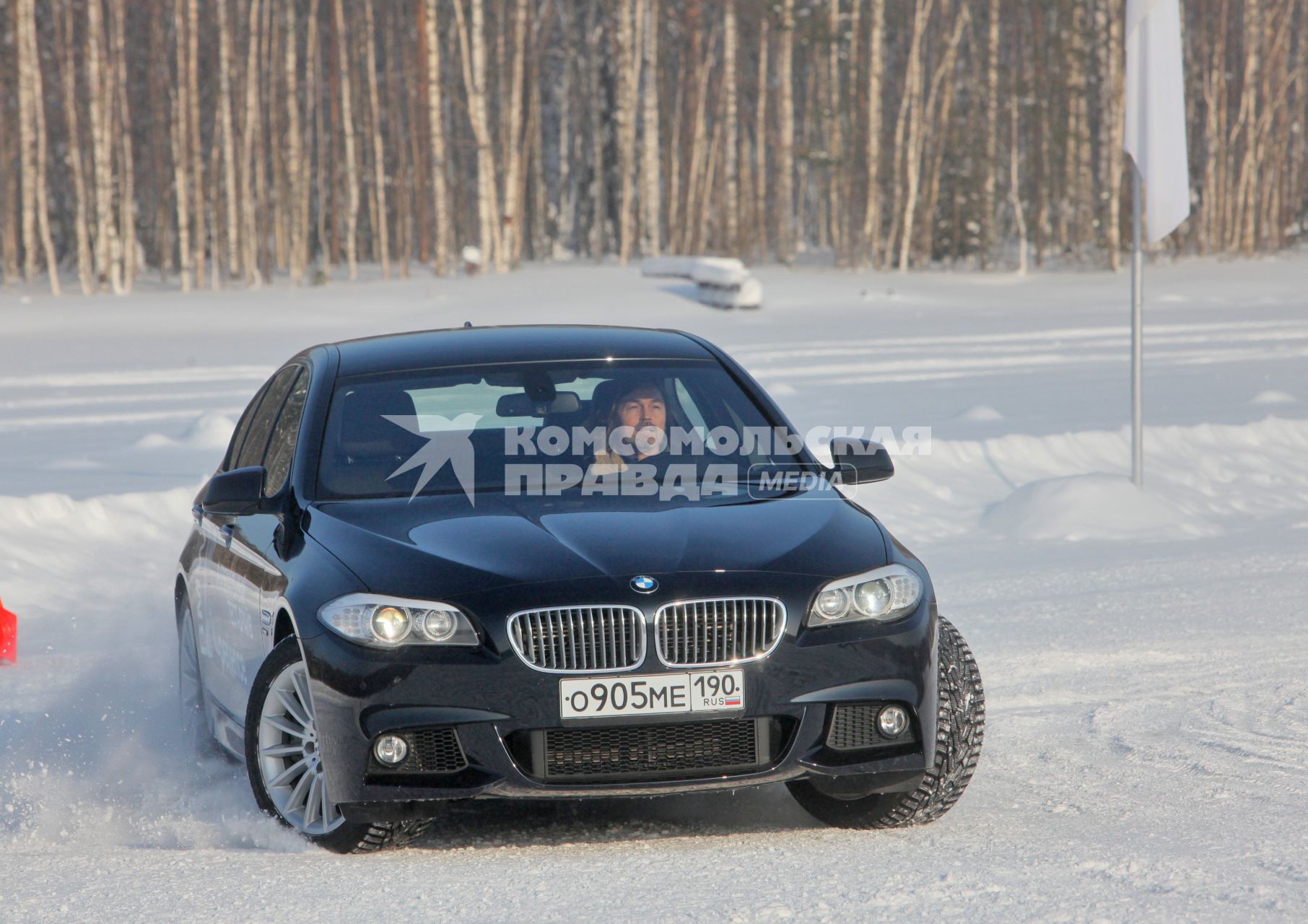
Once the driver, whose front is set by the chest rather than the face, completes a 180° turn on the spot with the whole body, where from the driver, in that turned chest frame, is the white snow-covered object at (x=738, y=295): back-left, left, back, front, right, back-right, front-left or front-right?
front

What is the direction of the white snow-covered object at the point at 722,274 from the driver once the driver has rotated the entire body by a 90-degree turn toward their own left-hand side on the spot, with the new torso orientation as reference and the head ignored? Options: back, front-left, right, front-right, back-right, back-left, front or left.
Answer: left

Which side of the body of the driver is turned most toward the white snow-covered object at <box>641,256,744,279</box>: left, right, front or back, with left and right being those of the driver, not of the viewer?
back

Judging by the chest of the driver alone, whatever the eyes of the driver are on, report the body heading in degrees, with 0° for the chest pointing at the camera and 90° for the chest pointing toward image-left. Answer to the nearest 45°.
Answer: approximately 0°

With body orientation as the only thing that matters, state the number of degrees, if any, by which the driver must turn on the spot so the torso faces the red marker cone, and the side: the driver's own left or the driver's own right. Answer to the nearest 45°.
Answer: approximately 135° to the driver's own right
